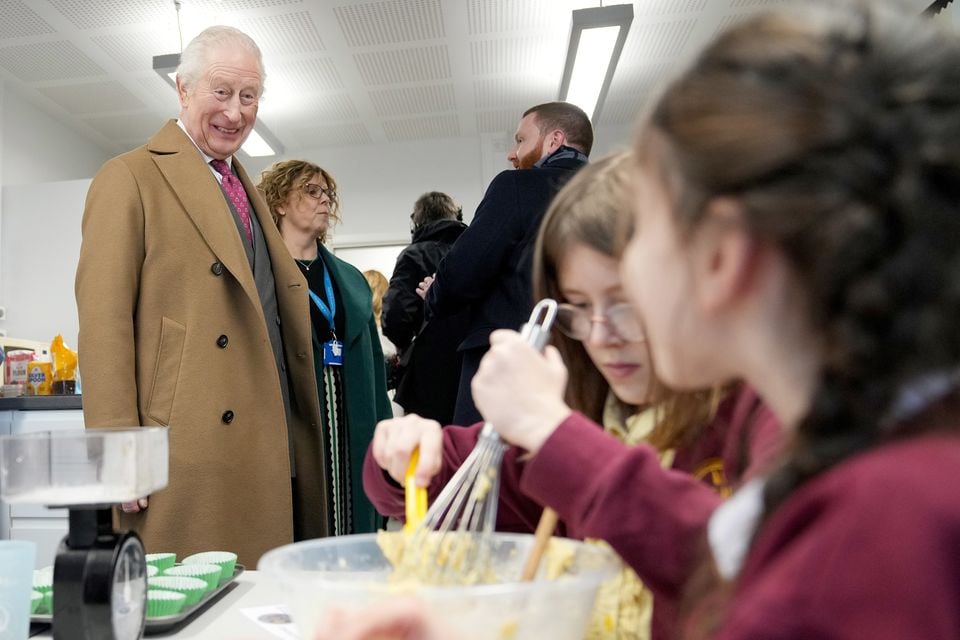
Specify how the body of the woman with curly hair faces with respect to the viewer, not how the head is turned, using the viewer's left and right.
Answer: facing the viewer and to the right of the viewer

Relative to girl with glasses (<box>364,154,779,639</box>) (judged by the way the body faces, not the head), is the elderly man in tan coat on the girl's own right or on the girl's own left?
on the girl's own right

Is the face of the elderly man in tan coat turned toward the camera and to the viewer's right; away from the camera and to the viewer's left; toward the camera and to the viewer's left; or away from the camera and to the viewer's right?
toward the camera and to the viewer's right

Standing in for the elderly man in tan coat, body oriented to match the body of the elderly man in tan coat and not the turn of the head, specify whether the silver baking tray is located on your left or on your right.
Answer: on your right

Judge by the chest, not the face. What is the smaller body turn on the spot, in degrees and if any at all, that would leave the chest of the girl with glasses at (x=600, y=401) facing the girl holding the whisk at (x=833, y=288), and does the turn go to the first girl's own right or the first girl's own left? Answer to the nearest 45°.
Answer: approximately 45° to the first girl's own left

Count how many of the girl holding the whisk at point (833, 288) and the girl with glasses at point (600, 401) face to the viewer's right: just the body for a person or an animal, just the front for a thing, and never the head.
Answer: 0

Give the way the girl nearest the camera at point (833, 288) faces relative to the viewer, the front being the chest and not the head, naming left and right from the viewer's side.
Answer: facing away from the viewer and to the left of the viewer

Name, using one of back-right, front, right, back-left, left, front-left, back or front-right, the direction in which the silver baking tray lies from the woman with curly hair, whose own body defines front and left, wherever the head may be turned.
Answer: front-right

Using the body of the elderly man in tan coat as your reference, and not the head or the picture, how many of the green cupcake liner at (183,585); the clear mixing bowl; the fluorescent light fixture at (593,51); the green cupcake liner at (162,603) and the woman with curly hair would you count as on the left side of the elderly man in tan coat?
2

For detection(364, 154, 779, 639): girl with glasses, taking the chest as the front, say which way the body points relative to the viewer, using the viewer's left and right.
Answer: facing the viewer and to the left of the viewer

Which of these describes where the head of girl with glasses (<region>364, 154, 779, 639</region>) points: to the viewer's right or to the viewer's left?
to the viewer's left

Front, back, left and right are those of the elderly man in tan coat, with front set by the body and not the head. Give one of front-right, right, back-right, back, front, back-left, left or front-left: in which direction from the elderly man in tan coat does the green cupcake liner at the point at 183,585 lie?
front-right

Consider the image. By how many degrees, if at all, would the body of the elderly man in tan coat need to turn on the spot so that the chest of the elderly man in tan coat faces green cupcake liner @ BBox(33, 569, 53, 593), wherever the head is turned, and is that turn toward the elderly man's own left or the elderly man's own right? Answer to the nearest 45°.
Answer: approximately 45° to the elderly man's own right
